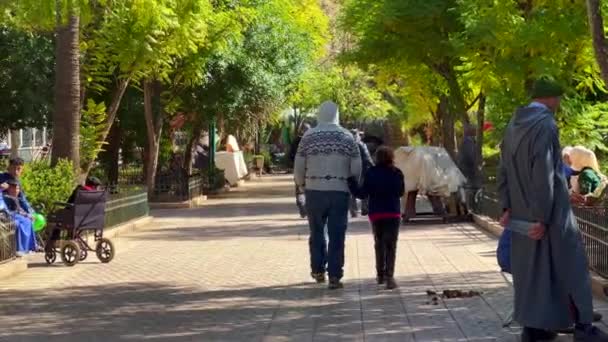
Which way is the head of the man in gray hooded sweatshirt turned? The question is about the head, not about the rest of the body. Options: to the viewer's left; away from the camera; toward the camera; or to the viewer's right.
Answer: away from the camera

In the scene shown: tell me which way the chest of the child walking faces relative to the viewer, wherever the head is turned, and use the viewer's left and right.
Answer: facing away from the viewer

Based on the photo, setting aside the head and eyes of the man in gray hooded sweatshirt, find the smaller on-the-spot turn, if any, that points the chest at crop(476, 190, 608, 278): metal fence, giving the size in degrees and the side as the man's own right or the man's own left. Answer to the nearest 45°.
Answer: approximately 90° to the man's own right

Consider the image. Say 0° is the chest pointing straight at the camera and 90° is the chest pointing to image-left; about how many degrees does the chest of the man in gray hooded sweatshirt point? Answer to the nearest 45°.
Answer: approximately 180°

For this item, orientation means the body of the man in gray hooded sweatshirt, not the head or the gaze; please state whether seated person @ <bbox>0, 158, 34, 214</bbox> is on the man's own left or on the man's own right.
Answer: on the man's own left

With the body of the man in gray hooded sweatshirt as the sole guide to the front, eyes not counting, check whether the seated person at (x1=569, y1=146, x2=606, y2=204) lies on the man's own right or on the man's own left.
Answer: on the man's own right

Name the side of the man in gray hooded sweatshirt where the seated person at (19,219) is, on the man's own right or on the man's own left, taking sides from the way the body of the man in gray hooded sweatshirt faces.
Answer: on the man's own left

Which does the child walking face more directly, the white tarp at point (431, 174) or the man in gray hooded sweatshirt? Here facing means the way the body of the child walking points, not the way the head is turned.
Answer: the white tarp

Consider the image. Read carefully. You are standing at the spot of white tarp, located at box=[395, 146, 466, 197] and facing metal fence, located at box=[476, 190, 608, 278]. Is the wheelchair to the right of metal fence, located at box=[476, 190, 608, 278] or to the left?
right
